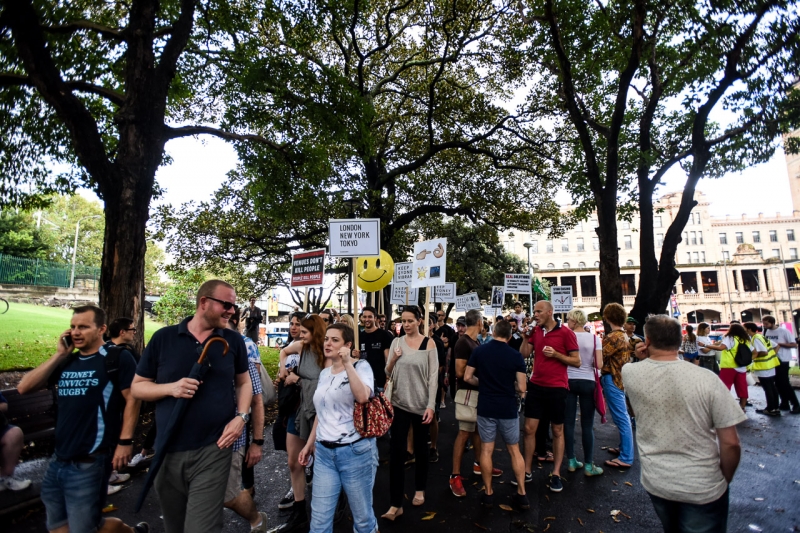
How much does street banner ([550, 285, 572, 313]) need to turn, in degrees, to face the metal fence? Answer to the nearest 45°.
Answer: approximately 90° to its right

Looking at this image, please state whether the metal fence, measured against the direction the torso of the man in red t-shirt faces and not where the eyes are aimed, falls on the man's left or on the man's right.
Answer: on the man's right

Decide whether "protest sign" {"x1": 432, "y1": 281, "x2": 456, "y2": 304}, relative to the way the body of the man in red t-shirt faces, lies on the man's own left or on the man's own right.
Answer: on the man's own right

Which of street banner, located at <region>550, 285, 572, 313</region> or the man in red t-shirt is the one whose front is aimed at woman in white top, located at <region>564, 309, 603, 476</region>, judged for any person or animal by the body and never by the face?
the street banner

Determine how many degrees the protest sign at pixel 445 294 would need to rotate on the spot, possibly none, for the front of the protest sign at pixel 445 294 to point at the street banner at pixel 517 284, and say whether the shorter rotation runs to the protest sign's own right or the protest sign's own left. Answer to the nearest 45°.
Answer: approximately 135° to the protest sign's own left

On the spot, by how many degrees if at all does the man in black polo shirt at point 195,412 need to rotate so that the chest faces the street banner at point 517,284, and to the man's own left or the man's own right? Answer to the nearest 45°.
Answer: approximately 90° to the man's own left
